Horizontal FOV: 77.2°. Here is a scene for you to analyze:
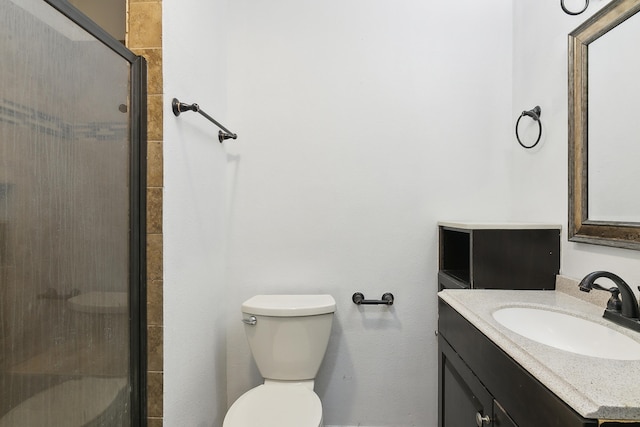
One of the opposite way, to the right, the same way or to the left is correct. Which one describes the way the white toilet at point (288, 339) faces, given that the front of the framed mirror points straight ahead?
to the left

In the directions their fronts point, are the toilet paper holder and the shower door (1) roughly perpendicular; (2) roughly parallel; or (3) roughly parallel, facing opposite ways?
roughly perpendicular

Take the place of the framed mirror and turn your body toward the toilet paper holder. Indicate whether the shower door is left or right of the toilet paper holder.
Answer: left

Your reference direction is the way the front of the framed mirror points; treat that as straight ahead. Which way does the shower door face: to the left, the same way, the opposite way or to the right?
the opposite way

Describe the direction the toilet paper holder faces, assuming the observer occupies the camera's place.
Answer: facing the viewer

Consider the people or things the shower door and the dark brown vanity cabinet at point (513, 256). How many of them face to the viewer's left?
1

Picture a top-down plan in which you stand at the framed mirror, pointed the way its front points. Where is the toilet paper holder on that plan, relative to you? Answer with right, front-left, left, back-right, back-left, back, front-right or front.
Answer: front-right

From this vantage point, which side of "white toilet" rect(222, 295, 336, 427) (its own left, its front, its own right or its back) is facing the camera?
front

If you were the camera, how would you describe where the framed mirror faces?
facing the viewer and to the left of the viewer

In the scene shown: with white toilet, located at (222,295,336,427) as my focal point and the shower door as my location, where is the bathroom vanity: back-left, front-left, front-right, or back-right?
front-right

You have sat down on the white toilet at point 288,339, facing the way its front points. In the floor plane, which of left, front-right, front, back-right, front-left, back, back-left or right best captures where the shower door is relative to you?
front-right

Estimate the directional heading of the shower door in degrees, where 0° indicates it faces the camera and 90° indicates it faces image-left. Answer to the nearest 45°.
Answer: approximately 315°

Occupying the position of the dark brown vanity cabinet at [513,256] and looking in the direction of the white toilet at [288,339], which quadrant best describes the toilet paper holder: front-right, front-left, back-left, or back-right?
front-right

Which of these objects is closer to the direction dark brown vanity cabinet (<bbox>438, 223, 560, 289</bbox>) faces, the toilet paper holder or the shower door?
the toilet paper holder

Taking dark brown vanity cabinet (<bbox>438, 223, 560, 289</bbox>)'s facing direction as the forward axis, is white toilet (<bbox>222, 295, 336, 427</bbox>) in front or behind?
in front

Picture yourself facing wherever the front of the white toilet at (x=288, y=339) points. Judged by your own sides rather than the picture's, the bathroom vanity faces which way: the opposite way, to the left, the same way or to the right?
to the right

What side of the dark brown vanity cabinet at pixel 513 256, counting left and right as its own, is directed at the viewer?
left

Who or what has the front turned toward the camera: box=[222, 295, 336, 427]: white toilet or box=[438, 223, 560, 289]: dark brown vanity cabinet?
the white toilet

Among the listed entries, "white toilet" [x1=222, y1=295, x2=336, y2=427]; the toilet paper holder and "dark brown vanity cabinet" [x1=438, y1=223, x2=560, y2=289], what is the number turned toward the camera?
2
